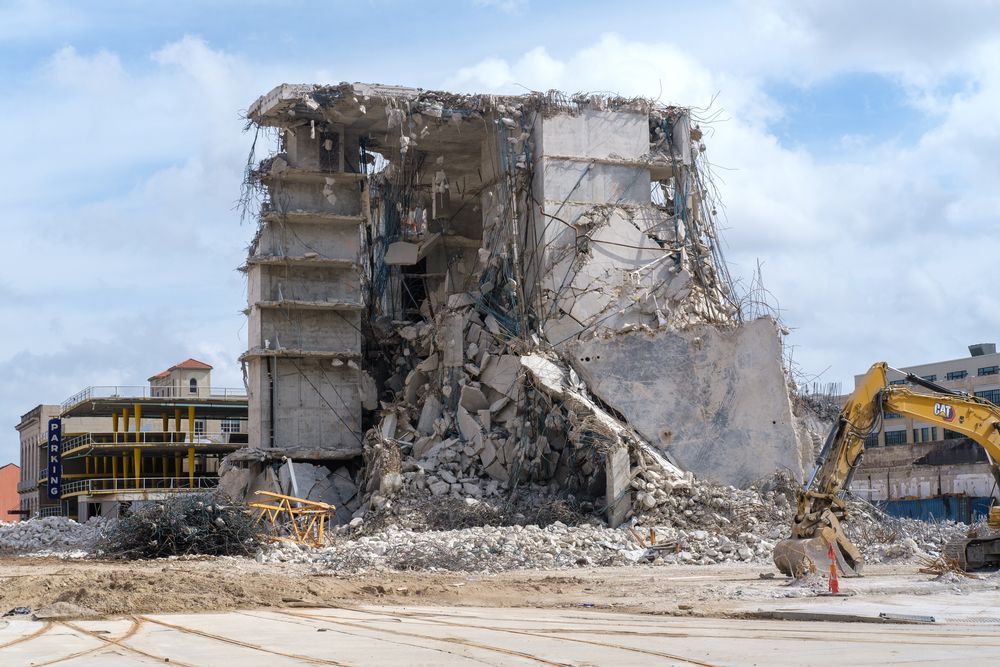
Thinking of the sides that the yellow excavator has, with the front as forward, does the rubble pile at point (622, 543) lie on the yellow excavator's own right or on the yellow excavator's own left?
on the yellow excavator's own right

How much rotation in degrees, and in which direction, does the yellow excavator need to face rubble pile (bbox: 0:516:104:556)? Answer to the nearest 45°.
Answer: approximately 45° to its right

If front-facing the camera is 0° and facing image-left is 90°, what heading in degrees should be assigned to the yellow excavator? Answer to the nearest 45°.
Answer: approximately 90°

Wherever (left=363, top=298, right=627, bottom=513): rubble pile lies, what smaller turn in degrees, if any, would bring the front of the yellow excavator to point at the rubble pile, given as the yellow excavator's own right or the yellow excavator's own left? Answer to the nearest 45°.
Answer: approximately 45° to the yellow excavator's own right

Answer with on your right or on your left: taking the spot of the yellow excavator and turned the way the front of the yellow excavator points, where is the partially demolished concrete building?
on your right
